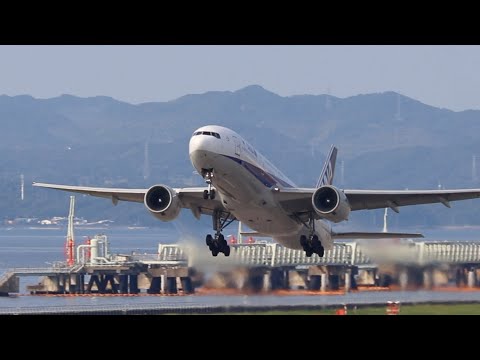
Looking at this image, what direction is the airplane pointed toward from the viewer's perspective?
toward the camera
